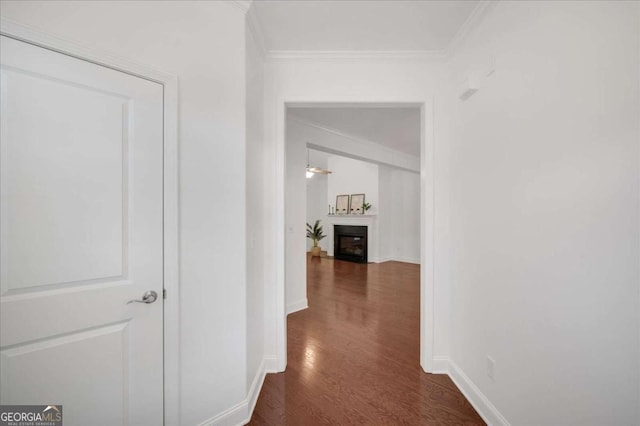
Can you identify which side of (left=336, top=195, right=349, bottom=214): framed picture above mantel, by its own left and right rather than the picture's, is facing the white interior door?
front

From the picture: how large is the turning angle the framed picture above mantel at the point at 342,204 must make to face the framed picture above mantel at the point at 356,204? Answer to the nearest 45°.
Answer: approximately 45° to its left

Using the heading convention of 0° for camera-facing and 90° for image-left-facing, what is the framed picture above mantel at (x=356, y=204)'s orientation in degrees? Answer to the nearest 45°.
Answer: approximately 0°

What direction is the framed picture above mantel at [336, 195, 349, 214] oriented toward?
toward the camera

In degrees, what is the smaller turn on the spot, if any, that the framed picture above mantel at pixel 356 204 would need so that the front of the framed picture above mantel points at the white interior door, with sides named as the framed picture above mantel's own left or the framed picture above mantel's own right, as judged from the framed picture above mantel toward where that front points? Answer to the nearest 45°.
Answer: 0° — it already faces it

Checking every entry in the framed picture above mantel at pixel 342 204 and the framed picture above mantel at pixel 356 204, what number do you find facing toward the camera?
2

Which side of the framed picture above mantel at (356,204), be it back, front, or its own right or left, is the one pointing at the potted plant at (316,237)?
right

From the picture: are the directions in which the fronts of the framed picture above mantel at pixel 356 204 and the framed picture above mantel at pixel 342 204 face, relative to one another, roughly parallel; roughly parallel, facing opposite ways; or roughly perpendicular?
roughly parallel

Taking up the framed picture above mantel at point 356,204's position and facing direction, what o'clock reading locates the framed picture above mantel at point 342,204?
the framed picture above mantel at point 342,204 is roughly at 4 o'clock from the framed picture above mantel at point 356,204.
